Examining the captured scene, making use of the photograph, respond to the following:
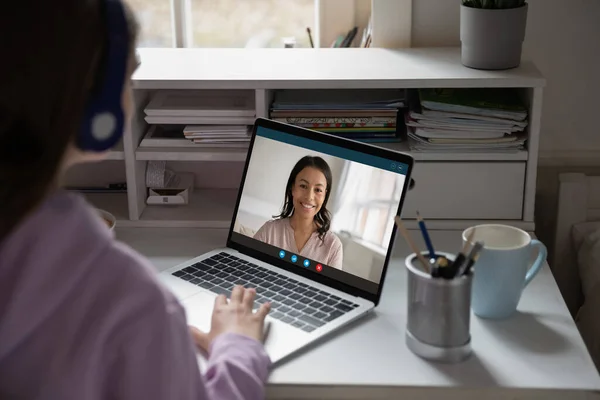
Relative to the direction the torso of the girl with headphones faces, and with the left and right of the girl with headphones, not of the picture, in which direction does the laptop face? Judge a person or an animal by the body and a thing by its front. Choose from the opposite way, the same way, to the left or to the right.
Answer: the opposite way

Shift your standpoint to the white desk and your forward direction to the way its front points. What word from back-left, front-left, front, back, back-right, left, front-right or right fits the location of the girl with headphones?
front-right

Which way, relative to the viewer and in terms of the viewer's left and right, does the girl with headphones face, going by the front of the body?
facing away from the viewer and to the right of the viewer

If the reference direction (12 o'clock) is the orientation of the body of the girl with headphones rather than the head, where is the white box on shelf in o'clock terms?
The white box on shelf is roughly at 11 o'clock from the girl with headphones.

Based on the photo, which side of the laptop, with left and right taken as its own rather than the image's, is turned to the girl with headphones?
front

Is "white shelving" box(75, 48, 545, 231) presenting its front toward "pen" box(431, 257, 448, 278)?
yes

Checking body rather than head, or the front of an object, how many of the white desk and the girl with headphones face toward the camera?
1

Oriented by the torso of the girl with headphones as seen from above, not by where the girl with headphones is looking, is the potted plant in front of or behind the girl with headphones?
in front

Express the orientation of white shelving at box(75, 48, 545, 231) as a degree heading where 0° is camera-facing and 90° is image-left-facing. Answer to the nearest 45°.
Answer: approximately 0°

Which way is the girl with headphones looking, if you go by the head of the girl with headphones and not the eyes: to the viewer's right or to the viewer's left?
to the viewer's right
